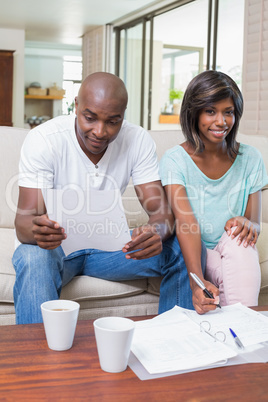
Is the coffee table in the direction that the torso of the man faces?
yes

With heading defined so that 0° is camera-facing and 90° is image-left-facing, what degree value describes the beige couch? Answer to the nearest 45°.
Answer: approximately 0°

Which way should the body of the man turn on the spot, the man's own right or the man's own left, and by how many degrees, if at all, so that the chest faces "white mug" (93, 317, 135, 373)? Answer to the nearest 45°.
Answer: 0° — they already face it

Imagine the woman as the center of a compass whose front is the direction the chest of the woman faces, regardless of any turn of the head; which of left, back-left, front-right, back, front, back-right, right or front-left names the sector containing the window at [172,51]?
back
